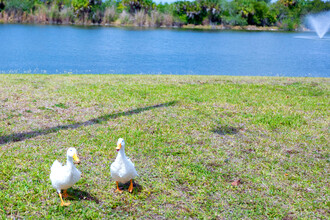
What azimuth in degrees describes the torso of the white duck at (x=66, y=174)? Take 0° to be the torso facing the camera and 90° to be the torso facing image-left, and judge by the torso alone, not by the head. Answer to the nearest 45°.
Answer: approximately 315°
